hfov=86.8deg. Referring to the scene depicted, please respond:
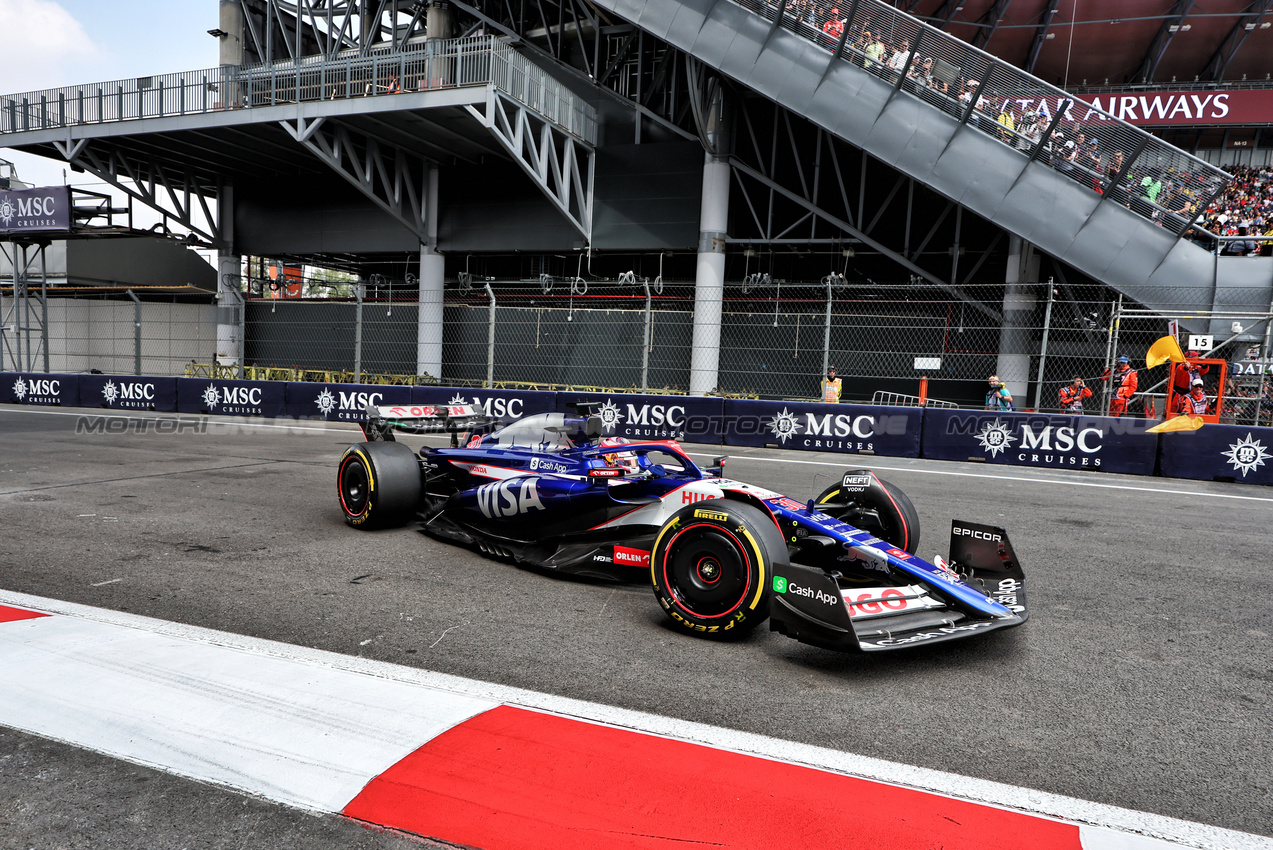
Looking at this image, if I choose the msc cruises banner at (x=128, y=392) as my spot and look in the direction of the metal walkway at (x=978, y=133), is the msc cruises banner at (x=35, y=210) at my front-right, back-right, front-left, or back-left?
back-left

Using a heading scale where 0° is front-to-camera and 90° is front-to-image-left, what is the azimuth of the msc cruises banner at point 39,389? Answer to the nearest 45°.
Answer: approximately 0°

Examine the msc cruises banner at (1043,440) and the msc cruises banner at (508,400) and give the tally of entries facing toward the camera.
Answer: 2

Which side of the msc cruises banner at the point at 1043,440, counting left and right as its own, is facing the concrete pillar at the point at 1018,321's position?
back

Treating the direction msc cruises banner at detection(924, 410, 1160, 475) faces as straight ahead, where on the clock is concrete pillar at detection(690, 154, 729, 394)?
The concrete pillar is roughly at 4 o'clock from the msc cruises banner.

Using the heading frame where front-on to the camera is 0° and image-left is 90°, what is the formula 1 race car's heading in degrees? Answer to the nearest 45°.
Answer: approximately 315°

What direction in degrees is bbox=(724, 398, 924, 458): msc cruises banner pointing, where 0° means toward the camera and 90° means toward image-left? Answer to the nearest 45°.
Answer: approximately 0°

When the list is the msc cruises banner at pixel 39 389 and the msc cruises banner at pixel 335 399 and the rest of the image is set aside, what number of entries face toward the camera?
2

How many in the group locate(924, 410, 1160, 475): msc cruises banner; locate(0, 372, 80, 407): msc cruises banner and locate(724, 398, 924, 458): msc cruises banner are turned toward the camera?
3
